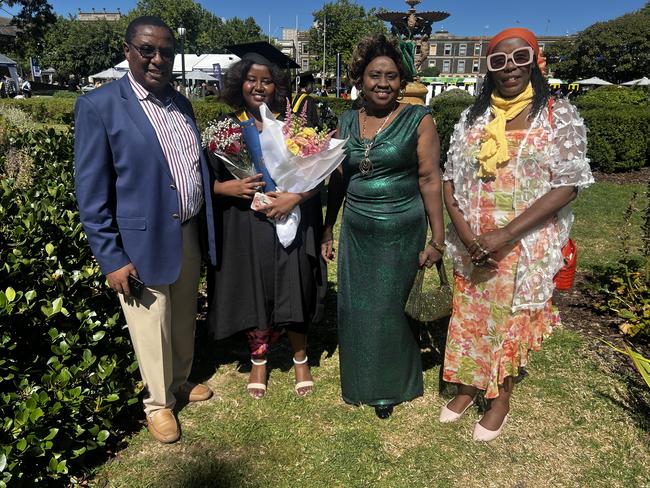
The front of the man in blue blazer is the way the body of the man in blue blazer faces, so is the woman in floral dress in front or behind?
in front

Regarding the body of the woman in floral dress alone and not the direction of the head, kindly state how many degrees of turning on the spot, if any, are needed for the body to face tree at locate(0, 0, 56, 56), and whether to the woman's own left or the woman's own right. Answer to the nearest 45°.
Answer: approximately 90° to the woman's own right

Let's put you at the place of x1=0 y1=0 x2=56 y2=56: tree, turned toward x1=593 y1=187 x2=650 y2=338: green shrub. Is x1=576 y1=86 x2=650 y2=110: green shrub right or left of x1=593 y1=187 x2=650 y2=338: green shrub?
left

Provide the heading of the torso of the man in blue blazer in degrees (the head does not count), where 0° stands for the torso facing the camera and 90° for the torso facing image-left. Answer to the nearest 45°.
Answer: approximately 315°

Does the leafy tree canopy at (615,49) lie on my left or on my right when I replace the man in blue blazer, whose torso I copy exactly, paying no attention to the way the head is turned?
on my left

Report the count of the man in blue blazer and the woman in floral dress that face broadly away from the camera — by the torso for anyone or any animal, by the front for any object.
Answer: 0

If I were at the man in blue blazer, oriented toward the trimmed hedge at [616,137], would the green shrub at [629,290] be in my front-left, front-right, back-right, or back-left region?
front-right

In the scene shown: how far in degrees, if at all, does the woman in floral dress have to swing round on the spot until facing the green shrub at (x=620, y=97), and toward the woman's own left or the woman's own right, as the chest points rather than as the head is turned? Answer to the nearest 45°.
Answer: approximately 135° to the woman's own right

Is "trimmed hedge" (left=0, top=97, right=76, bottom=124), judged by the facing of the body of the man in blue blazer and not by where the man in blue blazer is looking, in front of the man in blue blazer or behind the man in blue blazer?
behind

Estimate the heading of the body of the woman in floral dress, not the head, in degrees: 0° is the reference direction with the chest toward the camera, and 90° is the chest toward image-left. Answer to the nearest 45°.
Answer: approximately 45°

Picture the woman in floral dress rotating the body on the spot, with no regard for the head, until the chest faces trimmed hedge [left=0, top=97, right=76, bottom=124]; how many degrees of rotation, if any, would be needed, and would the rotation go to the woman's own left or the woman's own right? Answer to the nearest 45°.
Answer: approximately 90° to the woman's own right
